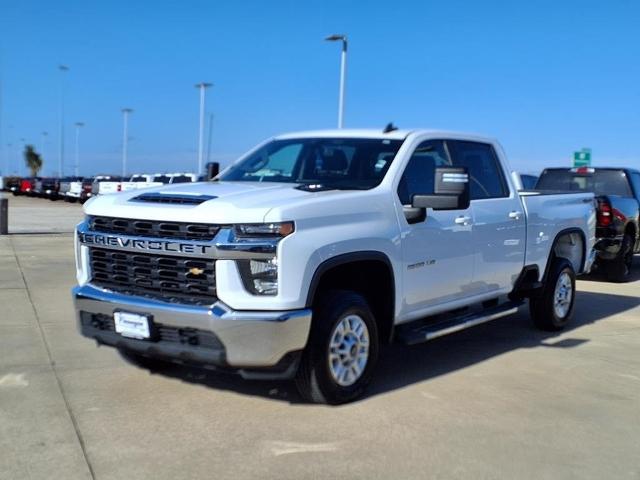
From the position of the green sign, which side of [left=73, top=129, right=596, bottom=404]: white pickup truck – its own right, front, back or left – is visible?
back

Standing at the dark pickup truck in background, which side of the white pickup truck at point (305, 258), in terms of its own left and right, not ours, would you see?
back

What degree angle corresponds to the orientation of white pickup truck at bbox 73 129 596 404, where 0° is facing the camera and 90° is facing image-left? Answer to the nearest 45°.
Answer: approximately 45°
